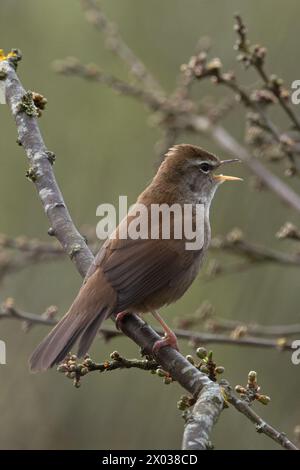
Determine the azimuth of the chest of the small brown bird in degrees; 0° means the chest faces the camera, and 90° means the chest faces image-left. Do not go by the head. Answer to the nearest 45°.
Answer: approximately 270°

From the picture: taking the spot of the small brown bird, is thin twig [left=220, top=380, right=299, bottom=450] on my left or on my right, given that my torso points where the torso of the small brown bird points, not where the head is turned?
on my right
